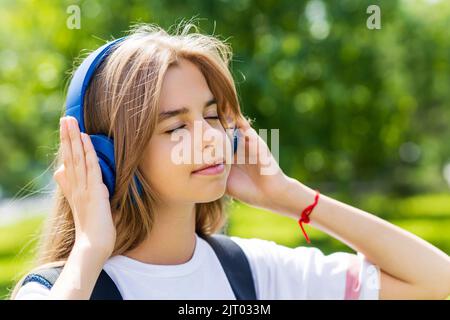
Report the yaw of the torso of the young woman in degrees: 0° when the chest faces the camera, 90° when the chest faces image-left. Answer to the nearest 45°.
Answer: approximately 315°

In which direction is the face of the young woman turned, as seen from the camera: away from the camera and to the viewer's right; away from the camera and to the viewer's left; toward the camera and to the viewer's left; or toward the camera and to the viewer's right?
toward the camera and to the viewer's right
